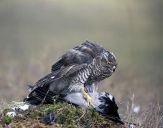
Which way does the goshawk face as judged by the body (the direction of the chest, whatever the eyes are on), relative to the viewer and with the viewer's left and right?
facing to the right of the viewer

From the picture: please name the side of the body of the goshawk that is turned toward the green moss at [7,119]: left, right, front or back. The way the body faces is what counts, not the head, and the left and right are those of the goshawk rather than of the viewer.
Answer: back
